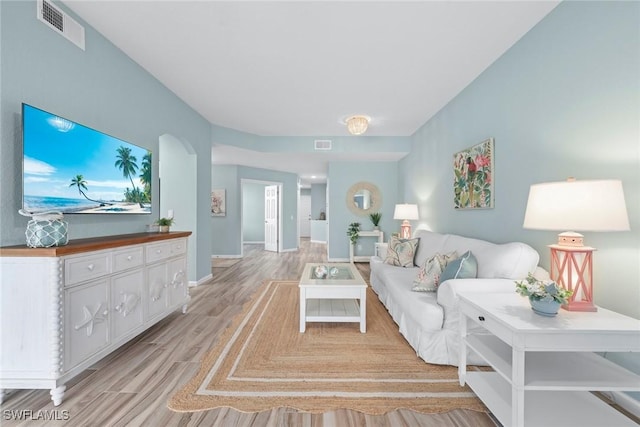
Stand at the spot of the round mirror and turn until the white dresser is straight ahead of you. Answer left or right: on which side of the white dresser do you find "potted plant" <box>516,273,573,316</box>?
left

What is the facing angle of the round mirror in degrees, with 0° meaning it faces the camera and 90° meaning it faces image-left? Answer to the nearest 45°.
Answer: approximately 0°

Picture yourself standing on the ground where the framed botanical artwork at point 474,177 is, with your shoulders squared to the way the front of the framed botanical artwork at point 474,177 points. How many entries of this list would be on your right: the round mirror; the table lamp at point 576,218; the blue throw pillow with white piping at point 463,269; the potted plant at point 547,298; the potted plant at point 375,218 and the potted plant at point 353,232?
3

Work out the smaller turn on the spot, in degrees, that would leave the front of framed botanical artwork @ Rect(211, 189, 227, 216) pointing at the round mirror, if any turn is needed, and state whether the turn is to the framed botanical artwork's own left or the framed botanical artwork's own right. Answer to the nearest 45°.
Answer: approximately 45° to the framed botanical artwork's own left

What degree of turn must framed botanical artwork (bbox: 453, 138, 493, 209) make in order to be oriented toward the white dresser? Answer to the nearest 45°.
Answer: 0° — it already faces it

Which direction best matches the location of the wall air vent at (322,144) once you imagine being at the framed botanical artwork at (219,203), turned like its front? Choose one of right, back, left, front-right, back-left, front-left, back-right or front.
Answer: front-left

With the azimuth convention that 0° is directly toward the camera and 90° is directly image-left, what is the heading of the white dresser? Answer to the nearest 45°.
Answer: approximately 315°

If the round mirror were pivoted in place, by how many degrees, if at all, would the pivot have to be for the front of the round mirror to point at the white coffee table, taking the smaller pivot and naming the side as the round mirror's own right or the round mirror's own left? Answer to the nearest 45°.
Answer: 0° — it already faces it

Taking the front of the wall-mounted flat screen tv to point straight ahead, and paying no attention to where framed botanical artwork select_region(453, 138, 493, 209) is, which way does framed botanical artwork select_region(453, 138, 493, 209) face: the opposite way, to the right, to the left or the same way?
the opposite way
